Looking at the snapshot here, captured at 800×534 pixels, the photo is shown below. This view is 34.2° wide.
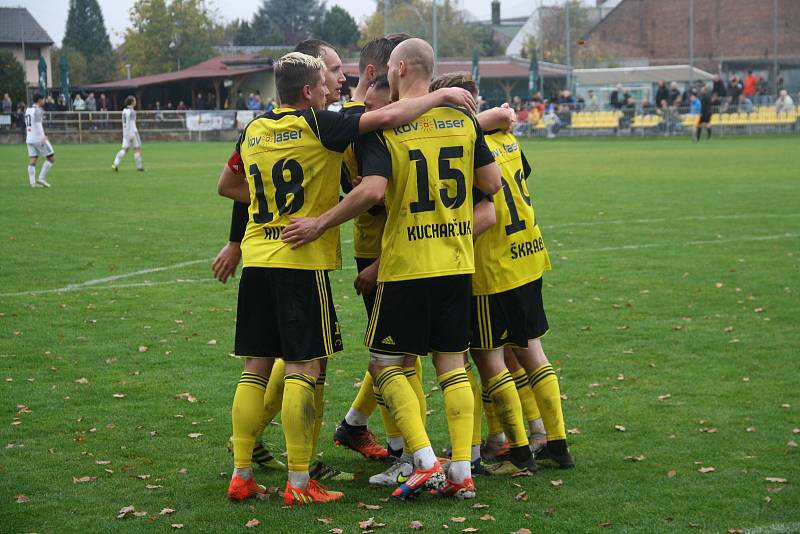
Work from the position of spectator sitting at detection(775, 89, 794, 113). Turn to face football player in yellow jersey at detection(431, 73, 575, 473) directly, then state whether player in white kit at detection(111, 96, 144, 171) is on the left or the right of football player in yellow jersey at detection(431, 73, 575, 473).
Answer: right

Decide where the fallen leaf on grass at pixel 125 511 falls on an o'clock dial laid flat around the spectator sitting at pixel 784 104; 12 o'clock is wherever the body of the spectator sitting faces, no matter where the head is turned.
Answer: The fallen leaf on grass is roughly at 12 o'clock from the spectator sitting.

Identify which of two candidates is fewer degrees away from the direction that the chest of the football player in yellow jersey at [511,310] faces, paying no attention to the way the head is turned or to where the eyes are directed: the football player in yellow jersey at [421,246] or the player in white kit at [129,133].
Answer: the player in white kit

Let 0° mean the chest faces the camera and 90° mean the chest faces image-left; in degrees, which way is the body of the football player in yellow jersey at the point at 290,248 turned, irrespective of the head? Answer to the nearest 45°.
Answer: approximately 225°

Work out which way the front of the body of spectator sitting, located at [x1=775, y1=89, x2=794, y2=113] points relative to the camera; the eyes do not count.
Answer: toward the camera

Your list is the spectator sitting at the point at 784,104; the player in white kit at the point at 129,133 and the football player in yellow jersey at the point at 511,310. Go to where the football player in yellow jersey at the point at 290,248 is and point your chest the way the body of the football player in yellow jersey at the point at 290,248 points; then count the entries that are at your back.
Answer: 0

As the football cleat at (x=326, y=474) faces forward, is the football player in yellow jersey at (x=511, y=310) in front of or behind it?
in front

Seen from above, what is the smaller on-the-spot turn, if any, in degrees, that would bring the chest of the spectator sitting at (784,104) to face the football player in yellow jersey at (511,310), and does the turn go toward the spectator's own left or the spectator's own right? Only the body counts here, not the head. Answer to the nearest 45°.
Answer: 0° — they already face them

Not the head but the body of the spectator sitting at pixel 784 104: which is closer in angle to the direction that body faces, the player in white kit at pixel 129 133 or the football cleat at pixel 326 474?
the football cleat

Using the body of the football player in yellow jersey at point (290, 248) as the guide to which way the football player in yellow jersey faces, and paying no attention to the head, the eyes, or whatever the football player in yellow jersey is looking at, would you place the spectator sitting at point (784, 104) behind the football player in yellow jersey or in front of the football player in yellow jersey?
in front

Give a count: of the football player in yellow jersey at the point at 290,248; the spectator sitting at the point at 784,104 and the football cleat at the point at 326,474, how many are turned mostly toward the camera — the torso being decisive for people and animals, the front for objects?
1

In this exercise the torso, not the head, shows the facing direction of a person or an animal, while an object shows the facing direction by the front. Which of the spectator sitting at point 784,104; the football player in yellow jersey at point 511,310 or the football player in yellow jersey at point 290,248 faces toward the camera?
the spectator sitting
